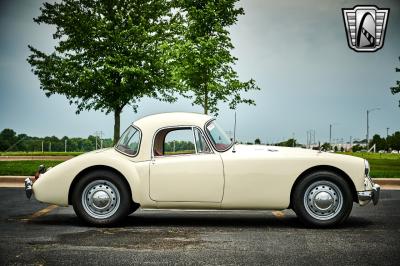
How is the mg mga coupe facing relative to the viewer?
to the viewer's right

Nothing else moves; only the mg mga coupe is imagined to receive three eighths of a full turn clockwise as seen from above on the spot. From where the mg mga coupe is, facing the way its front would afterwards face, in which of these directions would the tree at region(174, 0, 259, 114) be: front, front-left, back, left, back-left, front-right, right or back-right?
back-right

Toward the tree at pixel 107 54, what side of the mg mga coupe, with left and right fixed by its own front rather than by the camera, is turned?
left
